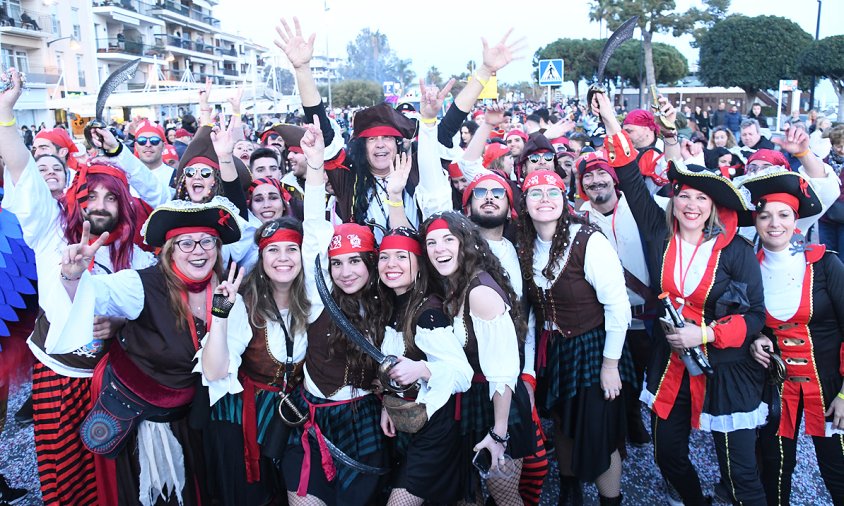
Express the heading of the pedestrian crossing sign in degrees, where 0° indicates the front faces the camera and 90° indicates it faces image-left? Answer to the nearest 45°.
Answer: approximately 0°

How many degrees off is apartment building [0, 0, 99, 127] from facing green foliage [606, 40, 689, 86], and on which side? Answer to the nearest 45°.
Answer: approximately 45° to its left

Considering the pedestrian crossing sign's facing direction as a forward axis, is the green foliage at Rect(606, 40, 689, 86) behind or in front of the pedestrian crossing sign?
behind

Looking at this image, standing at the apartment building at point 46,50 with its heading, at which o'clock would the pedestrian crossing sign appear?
The pedestrian crossing sign is roughly at 1 o'clock from the apartment building.

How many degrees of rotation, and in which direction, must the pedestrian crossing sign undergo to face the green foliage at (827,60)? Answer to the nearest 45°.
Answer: approximately 135° to its left

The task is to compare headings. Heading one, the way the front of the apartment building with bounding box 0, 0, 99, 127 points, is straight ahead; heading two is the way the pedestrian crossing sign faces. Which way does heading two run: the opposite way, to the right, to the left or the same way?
to the right

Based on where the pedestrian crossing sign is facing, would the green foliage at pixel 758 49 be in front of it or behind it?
behind

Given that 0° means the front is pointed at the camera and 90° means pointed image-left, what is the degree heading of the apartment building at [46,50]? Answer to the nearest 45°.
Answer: approximately 315°

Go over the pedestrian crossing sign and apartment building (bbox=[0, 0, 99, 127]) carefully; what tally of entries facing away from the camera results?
0
